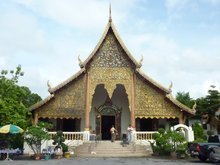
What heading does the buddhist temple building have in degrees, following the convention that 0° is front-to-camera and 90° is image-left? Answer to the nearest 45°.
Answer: approximately 0°

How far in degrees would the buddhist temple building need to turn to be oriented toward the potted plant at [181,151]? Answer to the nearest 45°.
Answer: approximately 45° to its left

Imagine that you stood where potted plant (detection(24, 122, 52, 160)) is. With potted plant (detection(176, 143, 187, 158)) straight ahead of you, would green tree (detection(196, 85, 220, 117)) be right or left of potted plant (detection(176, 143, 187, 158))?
left

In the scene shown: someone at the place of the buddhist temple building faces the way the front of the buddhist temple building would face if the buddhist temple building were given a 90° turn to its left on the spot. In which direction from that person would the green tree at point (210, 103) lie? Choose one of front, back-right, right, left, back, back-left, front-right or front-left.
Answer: front-left

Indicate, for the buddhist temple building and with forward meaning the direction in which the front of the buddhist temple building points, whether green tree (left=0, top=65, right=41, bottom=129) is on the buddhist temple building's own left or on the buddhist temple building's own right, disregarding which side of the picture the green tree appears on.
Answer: on the buddhist temple building's own right
